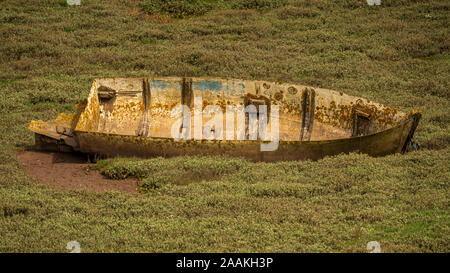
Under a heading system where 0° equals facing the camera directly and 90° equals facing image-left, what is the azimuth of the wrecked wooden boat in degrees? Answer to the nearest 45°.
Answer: approximately 270°
